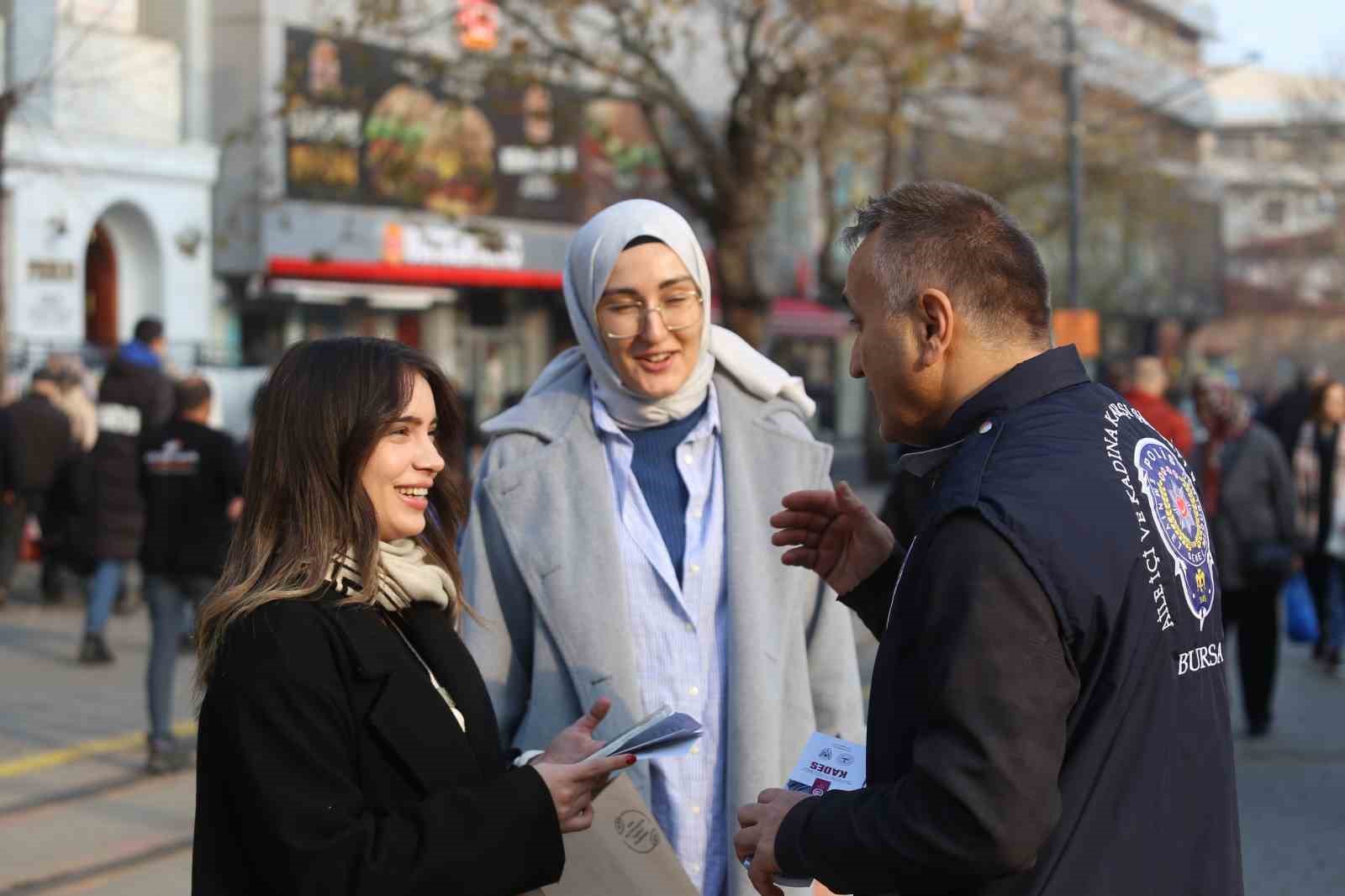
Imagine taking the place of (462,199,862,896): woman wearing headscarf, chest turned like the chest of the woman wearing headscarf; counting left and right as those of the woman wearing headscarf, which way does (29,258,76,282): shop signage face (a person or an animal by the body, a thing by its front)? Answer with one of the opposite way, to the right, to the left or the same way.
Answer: the same way

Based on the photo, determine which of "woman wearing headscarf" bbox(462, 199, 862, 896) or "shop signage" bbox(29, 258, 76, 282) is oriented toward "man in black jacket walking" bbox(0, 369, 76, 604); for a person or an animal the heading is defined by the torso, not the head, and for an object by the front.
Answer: the shop signage

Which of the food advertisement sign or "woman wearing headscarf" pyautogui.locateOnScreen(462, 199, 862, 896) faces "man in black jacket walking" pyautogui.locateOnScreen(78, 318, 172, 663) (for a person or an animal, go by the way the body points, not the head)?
the food advertisement sign

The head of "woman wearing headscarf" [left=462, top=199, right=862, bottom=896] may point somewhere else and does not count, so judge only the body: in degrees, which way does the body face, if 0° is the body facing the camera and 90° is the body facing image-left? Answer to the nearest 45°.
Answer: approximately 0°

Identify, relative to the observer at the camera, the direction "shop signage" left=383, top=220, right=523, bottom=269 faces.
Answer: facing the viewer

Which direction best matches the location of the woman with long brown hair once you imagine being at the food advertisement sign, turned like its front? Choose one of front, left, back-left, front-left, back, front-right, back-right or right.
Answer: front

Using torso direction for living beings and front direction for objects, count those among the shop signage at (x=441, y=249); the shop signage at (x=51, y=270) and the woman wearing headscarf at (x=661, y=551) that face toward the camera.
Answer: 3

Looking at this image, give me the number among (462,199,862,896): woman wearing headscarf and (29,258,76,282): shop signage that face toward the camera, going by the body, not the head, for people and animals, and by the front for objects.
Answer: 2

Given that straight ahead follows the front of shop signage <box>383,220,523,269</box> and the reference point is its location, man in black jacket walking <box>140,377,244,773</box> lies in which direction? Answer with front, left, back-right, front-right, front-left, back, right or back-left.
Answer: front

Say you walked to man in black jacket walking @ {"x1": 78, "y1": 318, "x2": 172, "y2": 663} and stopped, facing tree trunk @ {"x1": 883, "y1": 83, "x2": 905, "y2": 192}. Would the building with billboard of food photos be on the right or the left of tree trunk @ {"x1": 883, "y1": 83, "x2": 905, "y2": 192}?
left

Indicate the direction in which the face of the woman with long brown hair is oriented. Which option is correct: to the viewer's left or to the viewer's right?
to the viewer's right

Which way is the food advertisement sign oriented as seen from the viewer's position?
toward the camera

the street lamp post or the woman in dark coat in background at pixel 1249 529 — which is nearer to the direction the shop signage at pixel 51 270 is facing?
the woman in dark coat in background

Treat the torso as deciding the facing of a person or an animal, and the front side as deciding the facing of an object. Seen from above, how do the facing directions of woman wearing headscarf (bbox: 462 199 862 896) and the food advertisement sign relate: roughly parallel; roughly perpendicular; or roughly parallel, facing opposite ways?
roughly parallel

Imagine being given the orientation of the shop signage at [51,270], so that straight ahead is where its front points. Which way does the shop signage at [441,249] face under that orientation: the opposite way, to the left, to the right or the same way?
the same way
